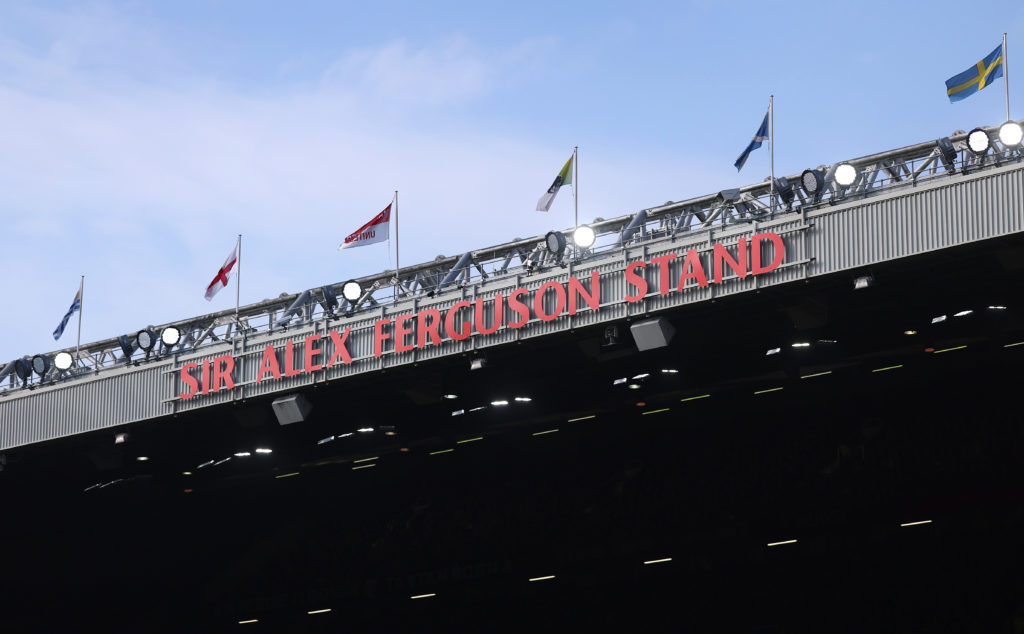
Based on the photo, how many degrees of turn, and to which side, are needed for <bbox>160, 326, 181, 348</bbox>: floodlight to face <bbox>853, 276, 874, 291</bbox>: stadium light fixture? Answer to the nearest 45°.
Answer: approximately 45° to its left

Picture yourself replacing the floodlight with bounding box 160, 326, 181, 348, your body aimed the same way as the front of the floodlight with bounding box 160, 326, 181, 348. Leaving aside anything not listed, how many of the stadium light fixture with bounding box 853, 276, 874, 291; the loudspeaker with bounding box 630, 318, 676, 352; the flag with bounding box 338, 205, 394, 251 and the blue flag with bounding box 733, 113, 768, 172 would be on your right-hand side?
0

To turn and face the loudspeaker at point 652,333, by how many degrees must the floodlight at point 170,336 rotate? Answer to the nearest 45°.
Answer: approximately 45° to its left

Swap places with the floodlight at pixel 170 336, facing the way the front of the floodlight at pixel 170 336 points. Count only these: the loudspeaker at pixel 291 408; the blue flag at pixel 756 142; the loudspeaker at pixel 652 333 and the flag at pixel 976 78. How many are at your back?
0

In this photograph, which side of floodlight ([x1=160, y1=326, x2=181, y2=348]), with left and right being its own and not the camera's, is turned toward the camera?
front

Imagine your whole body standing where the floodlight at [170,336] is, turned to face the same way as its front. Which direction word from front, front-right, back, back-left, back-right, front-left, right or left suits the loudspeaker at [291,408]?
front-left

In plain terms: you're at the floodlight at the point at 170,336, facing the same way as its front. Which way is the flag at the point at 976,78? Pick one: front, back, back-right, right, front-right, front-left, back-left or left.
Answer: front-left

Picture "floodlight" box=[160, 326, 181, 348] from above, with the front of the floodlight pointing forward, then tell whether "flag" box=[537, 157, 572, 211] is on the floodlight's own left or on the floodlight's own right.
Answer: on the floodlight's own left
